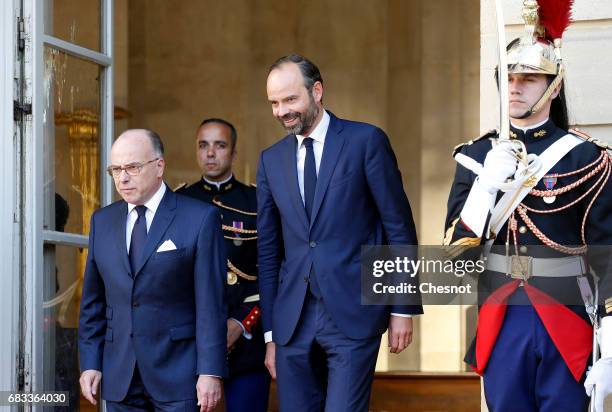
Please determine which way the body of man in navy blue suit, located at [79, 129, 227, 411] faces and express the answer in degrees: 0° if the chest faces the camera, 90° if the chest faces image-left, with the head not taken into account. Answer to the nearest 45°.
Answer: approximately 45°

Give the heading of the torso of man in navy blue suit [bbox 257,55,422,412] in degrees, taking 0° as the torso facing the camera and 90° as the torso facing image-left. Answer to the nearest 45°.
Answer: approximately 45°

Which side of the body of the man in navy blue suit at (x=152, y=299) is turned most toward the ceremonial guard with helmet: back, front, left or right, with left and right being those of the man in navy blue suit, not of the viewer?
left

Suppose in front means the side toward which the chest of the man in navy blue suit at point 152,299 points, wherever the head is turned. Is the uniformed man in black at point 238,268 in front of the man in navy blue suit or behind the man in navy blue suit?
behind

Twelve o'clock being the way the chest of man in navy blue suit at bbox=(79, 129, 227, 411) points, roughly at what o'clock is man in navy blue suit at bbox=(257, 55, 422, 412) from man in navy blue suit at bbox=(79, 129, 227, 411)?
man in navy blue suit at bbox=(257, 55, 422, 412) is roughly at 8 o'clock from man in navy blue suit at bbox=(79, 129, 227, 411).

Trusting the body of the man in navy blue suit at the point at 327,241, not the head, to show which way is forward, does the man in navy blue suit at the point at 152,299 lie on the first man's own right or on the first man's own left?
on the first man's own right
